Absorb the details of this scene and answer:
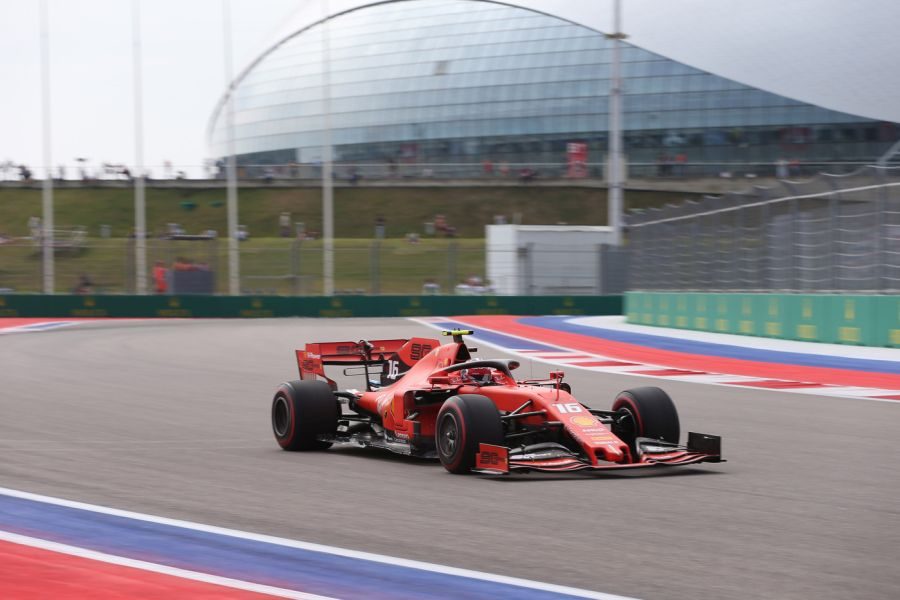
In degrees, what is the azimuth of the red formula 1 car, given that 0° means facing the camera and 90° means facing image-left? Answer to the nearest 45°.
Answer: approximately 315°

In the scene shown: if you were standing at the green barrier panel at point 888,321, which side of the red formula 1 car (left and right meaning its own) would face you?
left

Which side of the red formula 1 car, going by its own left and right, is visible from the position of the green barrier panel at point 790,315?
left

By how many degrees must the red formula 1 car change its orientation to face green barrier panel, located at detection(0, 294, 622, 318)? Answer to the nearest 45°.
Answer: approximately 135° to its left

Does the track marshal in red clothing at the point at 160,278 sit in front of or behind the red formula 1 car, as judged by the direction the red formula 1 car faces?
behind
